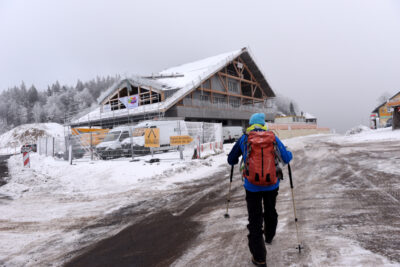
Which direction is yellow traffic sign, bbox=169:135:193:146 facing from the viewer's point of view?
toward the camera

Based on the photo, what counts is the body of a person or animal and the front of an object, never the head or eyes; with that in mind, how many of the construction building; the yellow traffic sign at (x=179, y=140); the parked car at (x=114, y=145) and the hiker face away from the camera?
1

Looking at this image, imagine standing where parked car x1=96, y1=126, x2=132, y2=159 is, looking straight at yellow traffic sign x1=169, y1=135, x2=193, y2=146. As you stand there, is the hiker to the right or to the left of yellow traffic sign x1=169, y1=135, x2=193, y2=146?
right

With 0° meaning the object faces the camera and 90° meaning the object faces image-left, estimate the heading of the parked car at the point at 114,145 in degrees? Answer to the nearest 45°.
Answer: approximately 45°

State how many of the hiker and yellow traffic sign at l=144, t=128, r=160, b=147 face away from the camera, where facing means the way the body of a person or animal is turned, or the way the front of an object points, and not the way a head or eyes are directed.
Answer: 1

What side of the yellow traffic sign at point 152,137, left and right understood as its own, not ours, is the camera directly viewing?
front

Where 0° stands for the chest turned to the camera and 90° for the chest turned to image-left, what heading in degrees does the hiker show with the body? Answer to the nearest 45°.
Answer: approximately 180°

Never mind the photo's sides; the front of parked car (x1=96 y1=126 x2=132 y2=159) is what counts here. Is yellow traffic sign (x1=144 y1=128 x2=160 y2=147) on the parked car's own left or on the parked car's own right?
on the parked car's own left

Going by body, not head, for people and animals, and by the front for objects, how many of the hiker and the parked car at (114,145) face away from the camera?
1

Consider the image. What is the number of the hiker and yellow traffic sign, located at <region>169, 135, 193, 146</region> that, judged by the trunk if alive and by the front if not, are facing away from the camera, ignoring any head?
1

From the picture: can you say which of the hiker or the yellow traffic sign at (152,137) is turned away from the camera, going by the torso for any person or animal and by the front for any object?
the hiker

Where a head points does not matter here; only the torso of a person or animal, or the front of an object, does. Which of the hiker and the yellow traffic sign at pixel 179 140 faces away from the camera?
the hiker
